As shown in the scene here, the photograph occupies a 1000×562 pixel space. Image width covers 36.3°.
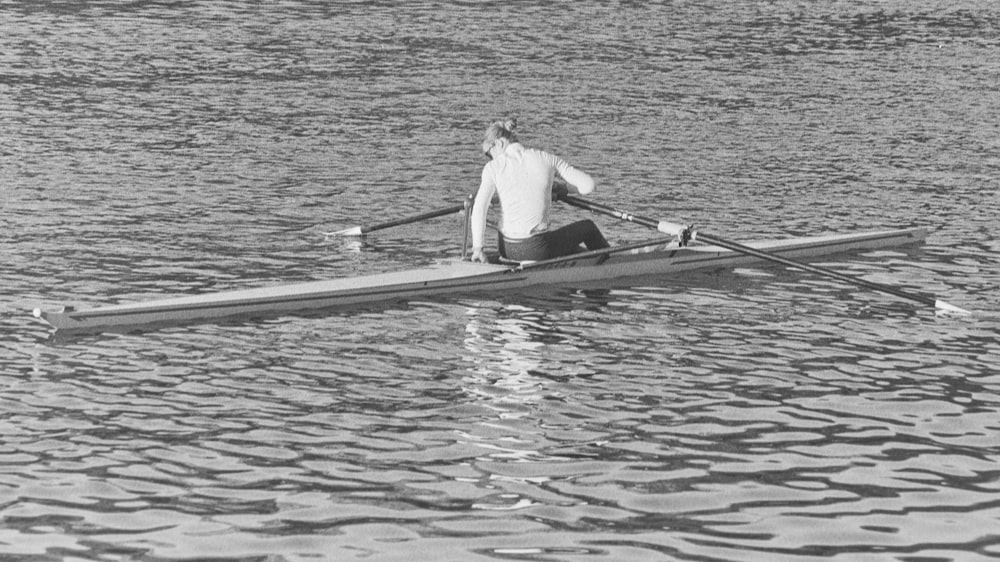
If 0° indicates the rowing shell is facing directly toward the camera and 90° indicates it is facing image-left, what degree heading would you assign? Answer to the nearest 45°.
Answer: approximately 45°

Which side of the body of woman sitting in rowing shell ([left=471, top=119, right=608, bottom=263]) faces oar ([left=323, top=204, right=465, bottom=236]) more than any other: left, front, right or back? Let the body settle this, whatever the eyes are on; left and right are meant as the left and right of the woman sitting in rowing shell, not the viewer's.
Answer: left

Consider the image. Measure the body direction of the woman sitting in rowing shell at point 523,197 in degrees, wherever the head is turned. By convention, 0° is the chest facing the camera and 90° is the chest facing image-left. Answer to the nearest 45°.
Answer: approximately 225°
